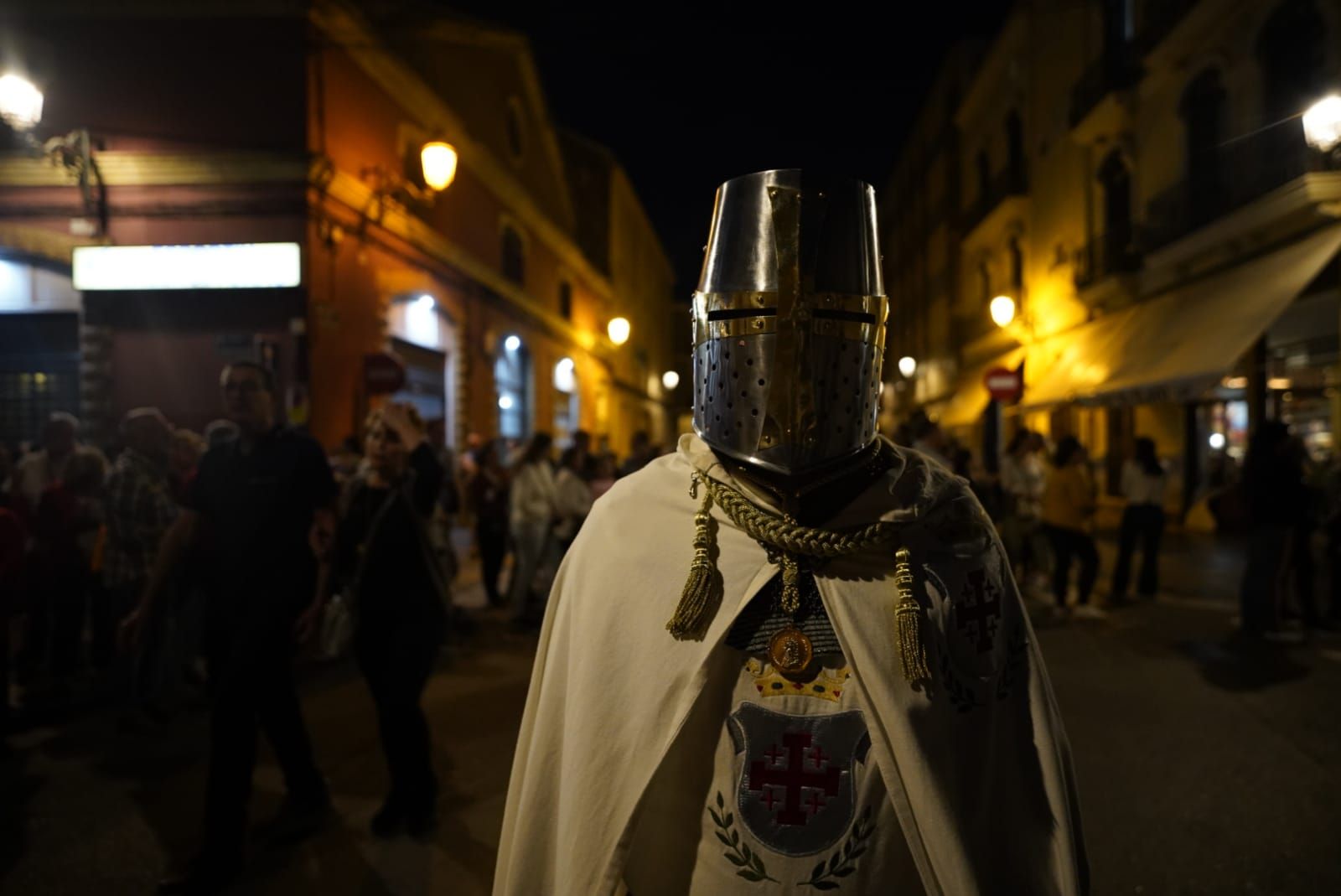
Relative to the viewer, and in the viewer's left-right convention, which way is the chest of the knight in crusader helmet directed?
facing the viewer

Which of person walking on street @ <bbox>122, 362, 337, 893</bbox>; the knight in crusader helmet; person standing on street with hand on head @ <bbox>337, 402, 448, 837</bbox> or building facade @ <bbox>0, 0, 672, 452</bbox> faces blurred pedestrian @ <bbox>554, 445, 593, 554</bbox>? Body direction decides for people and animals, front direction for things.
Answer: the building facade

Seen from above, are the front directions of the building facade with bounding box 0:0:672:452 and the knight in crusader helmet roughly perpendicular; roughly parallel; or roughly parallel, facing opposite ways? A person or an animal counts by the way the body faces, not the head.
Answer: roughly perpendicular

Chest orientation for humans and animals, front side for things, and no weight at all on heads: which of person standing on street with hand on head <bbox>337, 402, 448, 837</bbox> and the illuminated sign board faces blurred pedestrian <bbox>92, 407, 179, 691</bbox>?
the illuminated sign board

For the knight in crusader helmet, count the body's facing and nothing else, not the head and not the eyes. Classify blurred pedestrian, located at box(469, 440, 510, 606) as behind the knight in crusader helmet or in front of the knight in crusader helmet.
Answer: behind

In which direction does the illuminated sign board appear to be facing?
toward the camera

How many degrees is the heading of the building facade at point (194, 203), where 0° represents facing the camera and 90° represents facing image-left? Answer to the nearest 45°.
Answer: approximately 315°

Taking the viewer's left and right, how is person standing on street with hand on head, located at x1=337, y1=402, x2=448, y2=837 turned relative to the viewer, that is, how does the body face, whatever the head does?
facing the viewer and to the left of the viewer

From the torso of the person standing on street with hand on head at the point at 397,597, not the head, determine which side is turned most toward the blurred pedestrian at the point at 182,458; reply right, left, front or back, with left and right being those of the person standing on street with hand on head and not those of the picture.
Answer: right

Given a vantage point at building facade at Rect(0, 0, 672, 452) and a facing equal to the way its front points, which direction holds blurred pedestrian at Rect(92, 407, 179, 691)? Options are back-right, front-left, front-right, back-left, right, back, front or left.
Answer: front-right
